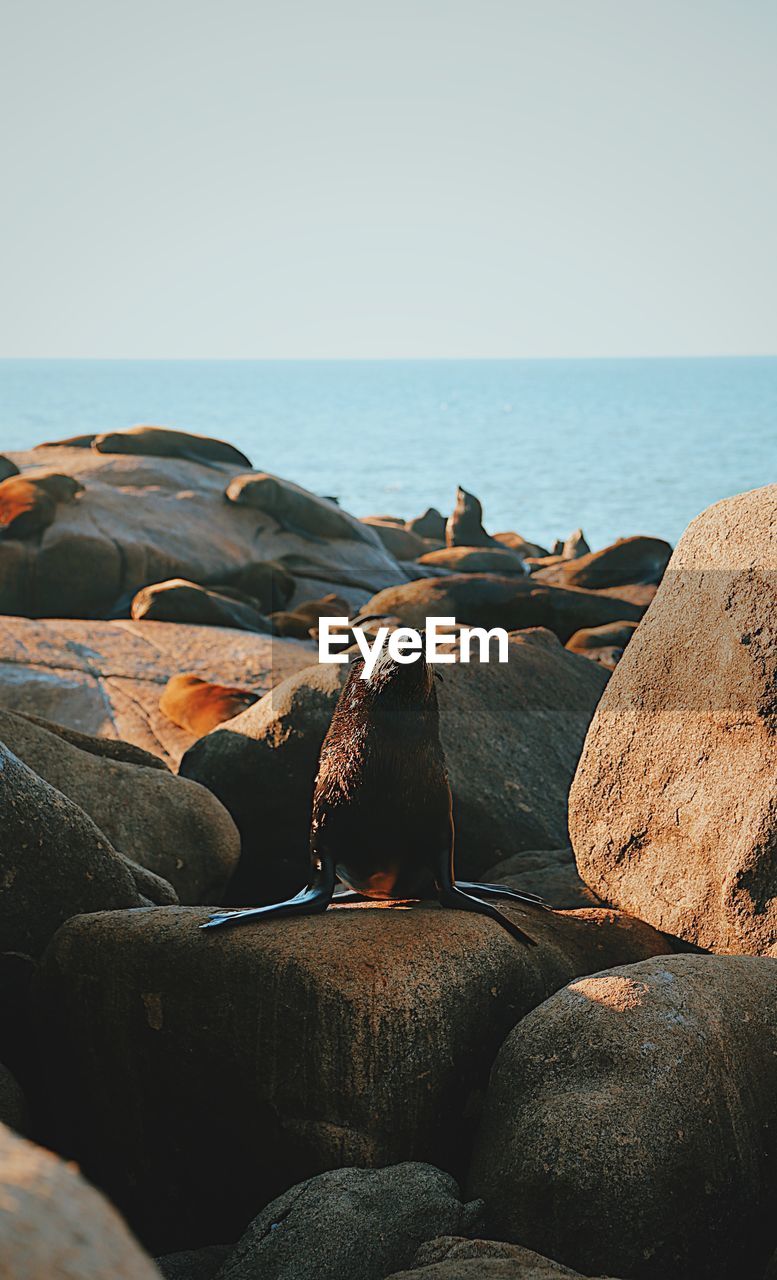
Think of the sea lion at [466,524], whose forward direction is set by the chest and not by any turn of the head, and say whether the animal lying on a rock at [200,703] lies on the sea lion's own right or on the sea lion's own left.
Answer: on the sea lion's own left

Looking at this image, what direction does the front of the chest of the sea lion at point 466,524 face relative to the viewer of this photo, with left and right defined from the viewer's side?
facing to the left of the viewer

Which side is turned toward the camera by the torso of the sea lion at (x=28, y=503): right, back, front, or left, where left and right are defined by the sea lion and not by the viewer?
right

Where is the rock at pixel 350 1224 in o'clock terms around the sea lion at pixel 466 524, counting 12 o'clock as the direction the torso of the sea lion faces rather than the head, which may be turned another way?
The rock is roughly at 9 o'clock from the sea lion.

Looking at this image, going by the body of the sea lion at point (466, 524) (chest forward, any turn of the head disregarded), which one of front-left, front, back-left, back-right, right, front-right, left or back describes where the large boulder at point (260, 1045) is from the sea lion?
left
